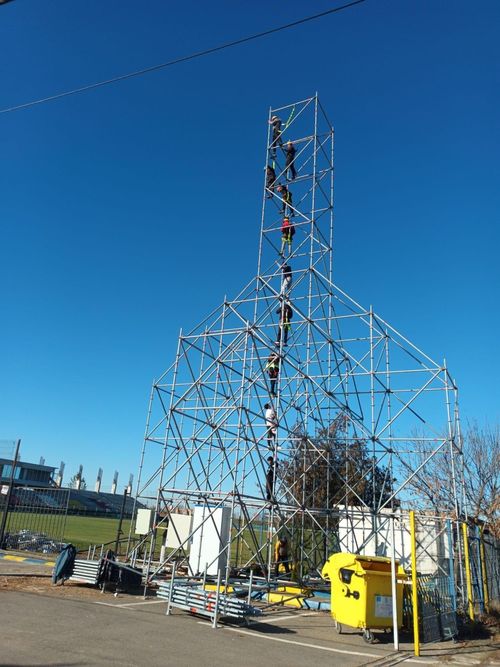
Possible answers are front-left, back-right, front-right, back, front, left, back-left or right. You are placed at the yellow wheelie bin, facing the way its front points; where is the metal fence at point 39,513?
back

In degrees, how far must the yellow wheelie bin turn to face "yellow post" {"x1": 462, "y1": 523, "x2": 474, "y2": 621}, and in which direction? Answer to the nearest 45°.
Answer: approximately 90° to its left

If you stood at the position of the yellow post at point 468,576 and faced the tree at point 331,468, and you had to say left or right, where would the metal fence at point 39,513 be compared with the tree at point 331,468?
left

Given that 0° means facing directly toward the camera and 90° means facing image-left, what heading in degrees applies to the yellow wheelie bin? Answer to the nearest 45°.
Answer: approximately 315°

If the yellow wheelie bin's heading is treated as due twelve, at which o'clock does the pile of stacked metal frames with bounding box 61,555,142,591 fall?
The pile of stacked metal frames is roughly at 5 o'clock from the yellow wheelie bin.

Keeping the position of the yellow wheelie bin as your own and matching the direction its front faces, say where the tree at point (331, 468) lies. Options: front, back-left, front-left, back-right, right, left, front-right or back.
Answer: back-left

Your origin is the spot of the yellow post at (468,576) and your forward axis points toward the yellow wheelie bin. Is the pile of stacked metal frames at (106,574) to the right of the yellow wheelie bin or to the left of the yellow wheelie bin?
right
